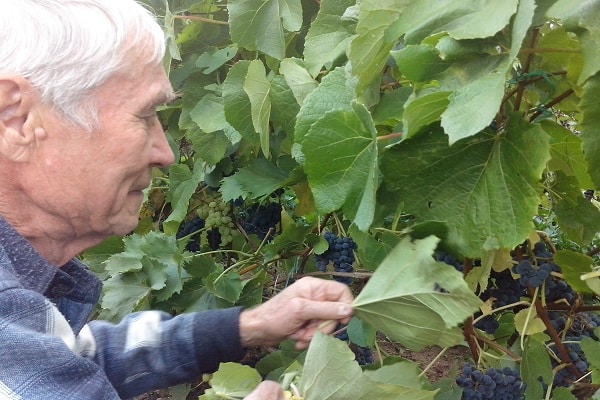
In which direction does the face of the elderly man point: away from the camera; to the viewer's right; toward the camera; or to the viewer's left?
to the viewer's right

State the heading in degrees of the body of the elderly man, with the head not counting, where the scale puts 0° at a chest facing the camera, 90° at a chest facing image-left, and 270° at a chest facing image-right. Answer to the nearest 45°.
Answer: approximately 270°
